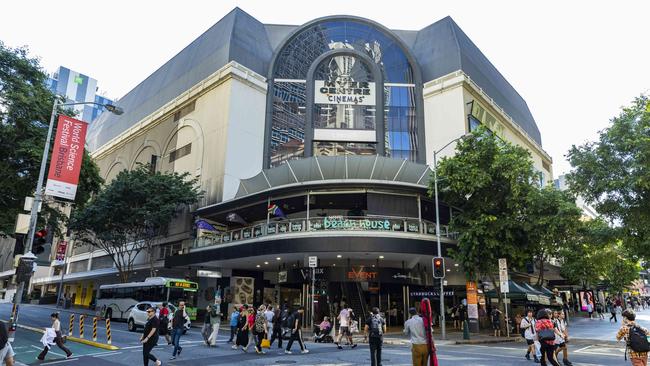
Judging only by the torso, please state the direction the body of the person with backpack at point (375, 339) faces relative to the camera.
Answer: away from the camera

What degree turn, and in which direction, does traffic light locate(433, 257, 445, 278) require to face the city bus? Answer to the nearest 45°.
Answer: approximately 90° to its right

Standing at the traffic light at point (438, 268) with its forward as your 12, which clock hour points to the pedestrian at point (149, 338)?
The pedestrian is roughly at 1 o'clock from the traffic light.

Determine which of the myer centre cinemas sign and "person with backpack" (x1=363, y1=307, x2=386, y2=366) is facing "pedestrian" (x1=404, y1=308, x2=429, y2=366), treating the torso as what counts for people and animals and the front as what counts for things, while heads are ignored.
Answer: the myer centre cinemas sign

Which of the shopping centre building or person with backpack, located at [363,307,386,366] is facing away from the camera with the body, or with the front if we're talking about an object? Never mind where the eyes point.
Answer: the person with backpack

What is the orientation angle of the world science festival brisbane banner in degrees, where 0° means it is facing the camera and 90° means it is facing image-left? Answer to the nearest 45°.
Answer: approximately 0°

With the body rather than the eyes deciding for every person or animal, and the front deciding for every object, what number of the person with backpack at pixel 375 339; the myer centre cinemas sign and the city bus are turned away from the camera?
1

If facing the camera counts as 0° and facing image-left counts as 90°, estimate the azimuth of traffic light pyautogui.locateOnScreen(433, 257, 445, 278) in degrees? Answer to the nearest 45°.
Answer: approximately 0°
